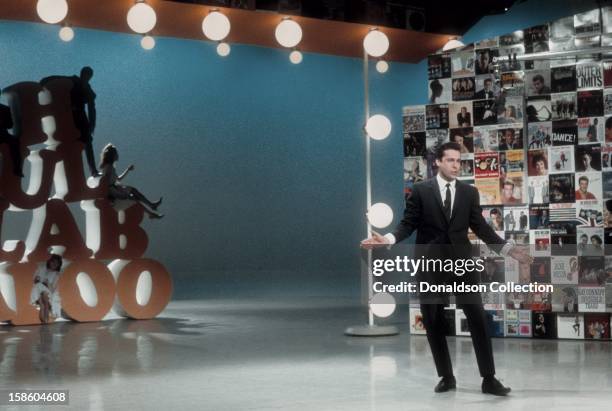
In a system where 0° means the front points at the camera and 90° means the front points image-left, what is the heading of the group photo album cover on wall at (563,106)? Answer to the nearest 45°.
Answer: approximately 45°

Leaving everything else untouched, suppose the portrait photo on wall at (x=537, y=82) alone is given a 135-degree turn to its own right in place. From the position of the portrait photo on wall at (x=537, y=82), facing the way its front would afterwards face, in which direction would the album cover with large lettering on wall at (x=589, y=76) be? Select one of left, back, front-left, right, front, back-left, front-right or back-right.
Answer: back-right

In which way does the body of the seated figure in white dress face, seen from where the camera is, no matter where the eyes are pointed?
toward the camera

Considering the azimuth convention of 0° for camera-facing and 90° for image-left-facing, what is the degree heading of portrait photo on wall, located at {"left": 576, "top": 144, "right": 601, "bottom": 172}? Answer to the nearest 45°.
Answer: approximately 0°

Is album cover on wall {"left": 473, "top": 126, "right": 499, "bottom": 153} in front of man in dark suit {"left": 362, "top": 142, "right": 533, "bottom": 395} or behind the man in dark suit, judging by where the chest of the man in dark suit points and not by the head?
behind

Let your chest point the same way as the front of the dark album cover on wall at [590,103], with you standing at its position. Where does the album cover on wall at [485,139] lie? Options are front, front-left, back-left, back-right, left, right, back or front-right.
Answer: right

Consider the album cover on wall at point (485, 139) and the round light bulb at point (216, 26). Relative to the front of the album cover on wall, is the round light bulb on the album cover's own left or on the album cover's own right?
on the album cover's own right

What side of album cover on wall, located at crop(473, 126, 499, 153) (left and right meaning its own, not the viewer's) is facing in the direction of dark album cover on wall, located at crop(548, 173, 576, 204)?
left

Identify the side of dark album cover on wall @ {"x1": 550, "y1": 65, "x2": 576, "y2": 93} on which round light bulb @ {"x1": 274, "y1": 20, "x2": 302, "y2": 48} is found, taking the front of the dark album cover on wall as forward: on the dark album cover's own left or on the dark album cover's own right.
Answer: on the dark album cover's own right

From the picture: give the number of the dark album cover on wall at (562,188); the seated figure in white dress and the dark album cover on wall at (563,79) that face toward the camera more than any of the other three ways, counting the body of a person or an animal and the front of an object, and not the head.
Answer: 3

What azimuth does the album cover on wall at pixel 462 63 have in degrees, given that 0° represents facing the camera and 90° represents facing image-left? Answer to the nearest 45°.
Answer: approximately 0°

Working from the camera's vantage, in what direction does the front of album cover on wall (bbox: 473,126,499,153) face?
facing the viewer
